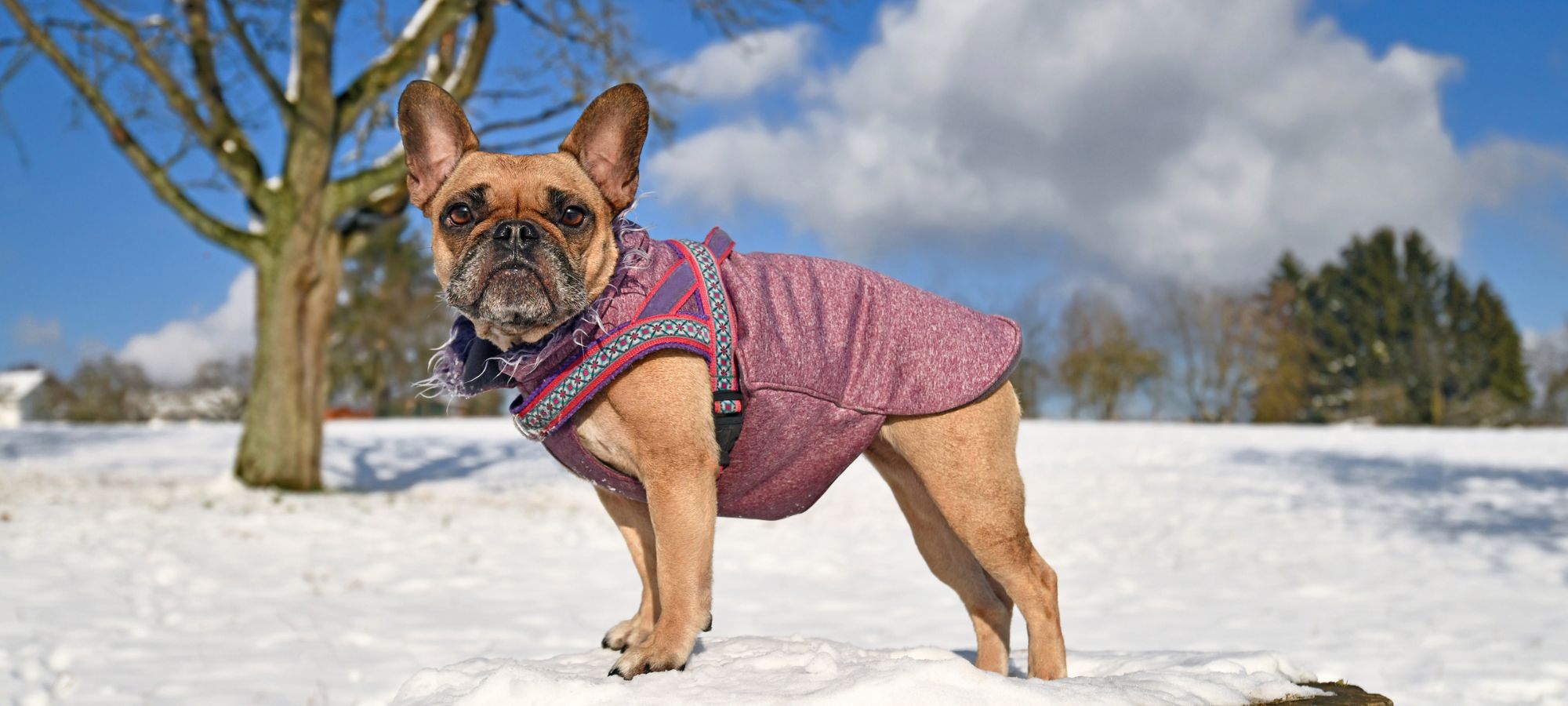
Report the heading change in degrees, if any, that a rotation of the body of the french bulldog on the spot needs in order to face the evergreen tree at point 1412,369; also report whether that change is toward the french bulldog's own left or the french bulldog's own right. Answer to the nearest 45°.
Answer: approximately 135° to the french bulldog's own right

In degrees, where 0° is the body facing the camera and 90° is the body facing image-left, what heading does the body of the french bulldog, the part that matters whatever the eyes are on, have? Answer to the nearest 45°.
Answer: approximately 90°
